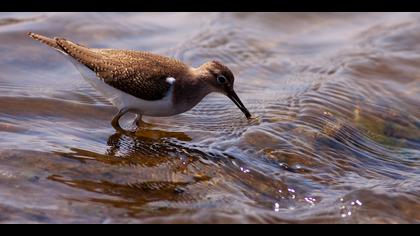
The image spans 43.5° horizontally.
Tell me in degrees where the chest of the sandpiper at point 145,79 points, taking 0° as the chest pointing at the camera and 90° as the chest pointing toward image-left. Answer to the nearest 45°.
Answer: approximately 270°
